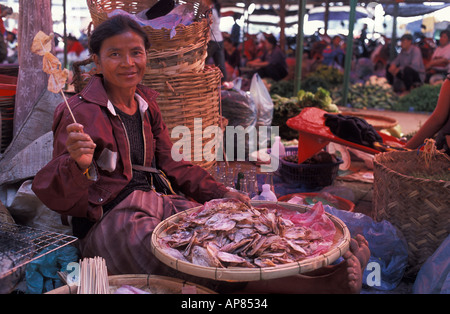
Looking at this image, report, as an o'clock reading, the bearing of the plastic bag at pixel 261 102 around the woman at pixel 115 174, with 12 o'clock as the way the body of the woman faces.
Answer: The plastic bag is roughly at 8 o'clock from the woman.

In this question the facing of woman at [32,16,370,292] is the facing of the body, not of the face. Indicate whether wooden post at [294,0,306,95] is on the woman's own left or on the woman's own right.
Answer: on the woman's own left

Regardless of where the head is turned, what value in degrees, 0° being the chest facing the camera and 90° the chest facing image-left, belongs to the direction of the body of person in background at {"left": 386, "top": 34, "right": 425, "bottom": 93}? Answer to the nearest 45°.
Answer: approximately 45°
